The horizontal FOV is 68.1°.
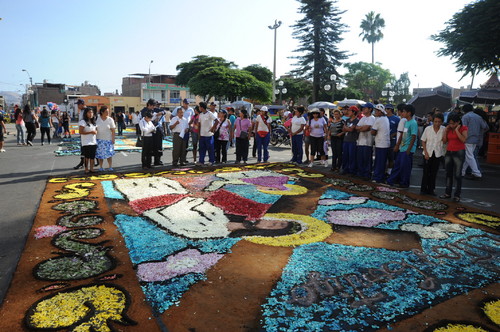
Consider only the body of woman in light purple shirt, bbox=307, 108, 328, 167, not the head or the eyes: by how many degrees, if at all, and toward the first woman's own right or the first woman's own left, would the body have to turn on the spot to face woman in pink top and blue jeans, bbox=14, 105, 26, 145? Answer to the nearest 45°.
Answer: approximately 90° to the first woman's own right

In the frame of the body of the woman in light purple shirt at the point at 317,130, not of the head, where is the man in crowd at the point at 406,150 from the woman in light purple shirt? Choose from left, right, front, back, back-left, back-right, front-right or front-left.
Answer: front-left

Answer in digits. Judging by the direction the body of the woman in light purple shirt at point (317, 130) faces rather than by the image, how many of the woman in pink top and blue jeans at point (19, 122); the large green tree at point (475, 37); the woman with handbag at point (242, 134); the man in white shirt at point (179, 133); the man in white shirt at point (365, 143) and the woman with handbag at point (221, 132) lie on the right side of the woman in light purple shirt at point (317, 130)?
4

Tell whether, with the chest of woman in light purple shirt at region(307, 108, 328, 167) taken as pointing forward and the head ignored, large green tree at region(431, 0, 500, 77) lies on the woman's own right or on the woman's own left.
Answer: on the woman's own left

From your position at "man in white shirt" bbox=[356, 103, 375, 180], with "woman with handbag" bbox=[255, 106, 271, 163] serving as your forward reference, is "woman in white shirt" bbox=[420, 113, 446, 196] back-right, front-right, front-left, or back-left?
back-left

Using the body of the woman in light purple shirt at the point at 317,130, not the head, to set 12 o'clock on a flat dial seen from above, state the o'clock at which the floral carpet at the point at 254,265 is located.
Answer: The floral carpet is roughly at 12 o'clock from the woman in light purple shirt.

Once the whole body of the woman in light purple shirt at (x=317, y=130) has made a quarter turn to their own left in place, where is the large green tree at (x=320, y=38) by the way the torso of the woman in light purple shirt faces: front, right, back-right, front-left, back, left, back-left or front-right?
left

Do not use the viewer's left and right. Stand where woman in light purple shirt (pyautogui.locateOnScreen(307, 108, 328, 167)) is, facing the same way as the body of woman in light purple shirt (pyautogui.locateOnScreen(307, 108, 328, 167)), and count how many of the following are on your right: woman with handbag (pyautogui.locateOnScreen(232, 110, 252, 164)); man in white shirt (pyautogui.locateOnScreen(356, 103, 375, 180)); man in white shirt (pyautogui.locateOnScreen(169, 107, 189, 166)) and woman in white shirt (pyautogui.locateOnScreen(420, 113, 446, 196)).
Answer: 2

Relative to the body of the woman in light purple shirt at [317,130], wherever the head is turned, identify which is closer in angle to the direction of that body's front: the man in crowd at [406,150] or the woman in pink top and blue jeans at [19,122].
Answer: the man in crowd

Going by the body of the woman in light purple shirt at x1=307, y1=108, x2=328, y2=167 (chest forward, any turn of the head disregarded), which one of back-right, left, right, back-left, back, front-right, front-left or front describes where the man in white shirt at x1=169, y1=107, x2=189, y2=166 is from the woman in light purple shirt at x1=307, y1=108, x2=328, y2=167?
right

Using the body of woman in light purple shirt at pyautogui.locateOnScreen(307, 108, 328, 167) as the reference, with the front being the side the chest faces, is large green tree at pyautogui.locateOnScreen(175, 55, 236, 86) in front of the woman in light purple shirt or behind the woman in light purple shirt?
behind

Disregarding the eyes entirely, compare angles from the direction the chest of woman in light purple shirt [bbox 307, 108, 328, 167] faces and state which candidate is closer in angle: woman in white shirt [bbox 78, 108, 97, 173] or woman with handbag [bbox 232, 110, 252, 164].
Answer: the woman in white shirt

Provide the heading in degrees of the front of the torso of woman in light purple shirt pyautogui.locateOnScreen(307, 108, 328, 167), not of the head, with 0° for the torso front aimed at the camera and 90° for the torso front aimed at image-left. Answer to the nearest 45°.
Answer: approximately 0°

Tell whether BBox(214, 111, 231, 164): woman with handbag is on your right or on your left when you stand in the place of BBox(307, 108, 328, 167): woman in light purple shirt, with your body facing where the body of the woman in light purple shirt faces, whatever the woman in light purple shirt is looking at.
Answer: on your right
